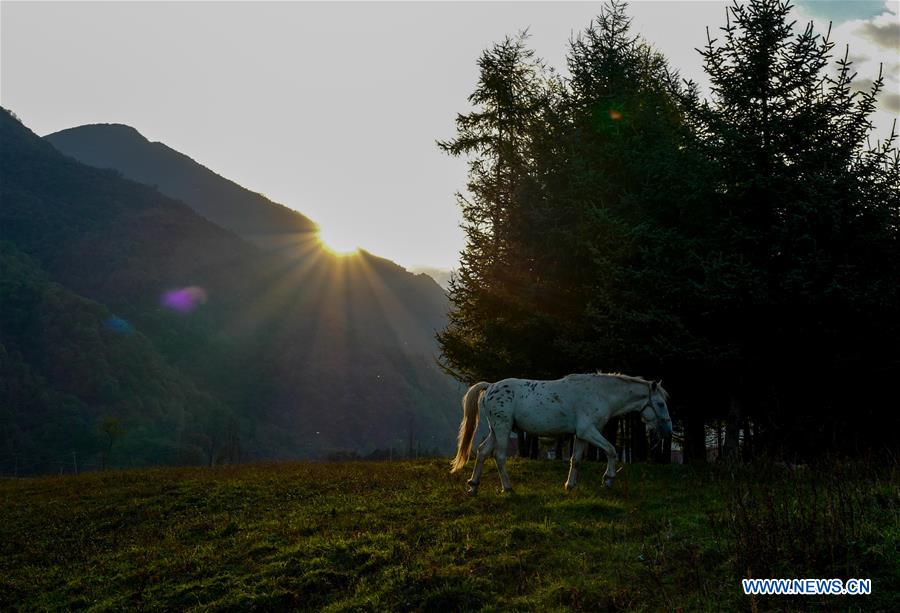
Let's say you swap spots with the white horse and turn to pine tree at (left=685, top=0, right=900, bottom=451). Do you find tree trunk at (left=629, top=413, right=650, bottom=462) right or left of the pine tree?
left

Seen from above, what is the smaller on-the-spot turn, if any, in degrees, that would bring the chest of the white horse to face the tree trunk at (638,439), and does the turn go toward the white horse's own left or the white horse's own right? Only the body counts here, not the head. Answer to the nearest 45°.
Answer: approximately 90° to the white horse's own left

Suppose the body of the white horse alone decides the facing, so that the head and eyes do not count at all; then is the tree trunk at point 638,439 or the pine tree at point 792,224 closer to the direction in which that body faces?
the pine tree

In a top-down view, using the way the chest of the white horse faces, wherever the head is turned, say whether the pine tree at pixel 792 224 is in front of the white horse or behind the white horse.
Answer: in front

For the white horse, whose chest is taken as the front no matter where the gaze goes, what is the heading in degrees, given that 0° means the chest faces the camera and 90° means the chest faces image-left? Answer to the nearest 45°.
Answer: approximately 270°
